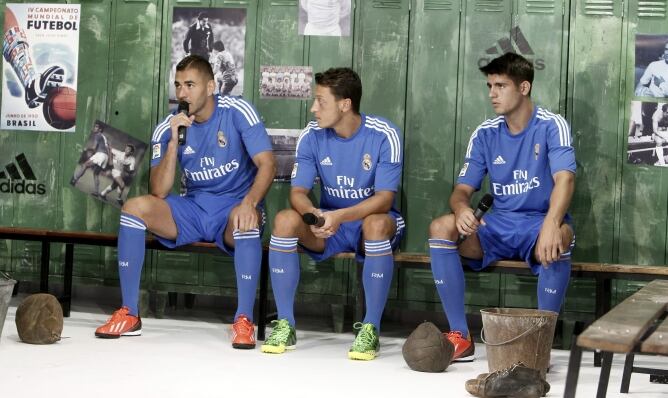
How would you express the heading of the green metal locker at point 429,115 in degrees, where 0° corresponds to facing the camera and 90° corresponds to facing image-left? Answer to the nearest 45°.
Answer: approximately 0°

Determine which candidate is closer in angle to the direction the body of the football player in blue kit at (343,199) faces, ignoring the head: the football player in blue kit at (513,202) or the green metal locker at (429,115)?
the football player in blue kit

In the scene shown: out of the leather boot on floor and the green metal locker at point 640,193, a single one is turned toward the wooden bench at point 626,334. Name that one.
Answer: the green metal locker

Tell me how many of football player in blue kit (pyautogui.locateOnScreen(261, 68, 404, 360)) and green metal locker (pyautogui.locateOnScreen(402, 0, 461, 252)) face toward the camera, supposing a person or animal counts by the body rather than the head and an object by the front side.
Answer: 2

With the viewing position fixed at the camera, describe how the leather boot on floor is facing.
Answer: facing to the left of the viewer
